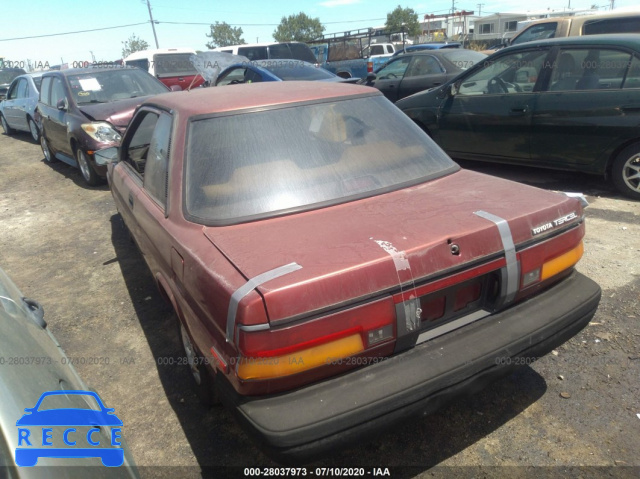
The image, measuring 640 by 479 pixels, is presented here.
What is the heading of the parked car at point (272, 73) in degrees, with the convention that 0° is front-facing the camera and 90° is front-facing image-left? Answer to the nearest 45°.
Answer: approximately 135°

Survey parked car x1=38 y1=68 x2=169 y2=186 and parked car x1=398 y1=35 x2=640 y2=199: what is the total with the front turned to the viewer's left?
1

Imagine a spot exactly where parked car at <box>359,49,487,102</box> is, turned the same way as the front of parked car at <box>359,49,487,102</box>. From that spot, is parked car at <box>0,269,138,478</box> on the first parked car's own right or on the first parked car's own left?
on the first parked car's own left

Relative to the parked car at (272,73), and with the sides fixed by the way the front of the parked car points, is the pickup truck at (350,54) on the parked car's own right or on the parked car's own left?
on the parked car's own right

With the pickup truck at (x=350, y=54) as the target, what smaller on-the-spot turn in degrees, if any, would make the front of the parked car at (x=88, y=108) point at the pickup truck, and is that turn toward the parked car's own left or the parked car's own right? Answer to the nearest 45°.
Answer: approximately 90° to the parked car's own left

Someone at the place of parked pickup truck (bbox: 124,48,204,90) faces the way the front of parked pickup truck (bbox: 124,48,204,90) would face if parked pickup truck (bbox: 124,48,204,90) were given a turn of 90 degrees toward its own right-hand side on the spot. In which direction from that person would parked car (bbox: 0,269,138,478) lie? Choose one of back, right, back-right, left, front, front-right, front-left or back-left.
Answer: back-right

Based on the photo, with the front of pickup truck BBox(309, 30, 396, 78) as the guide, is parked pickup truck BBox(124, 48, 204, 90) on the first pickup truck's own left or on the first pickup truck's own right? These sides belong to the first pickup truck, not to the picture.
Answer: on the first pickup truck's own left

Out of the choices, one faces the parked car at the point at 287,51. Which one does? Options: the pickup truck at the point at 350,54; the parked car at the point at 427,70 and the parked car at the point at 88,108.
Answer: the parked car at the point at 427,70

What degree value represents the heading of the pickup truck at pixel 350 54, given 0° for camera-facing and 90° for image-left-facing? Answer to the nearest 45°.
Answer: approximately 135°

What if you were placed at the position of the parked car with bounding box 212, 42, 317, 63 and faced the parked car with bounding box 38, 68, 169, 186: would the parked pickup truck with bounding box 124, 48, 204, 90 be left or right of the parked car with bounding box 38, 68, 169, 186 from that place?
right
